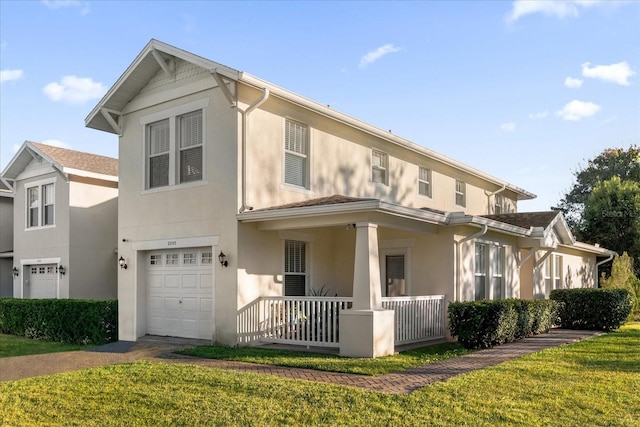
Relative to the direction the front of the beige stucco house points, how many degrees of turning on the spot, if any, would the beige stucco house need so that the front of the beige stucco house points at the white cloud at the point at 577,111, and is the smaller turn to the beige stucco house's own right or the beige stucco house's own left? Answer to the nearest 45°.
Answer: approximately 180°

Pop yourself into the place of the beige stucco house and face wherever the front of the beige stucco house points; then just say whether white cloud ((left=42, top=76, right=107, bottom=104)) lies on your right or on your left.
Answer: on your right

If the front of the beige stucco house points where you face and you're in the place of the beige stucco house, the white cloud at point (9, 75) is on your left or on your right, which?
on your right

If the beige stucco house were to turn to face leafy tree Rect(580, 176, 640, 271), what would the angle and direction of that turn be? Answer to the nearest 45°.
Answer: approximately 180°

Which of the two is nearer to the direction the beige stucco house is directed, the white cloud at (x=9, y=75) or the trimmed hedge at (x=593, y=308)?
the white cloud

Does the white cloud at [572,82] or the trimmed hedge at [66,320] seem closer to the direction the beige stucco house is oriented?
the trimmed hedge

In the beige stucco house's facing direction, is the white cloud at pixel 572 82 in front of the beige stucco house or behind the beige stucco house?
behind

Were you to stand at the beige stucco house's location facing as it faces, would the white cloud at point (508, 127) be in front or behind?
behind

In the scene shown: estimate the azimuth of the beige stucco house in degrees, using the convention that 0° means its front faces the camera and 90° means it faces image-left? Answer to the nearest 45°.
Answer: approximately 45°
